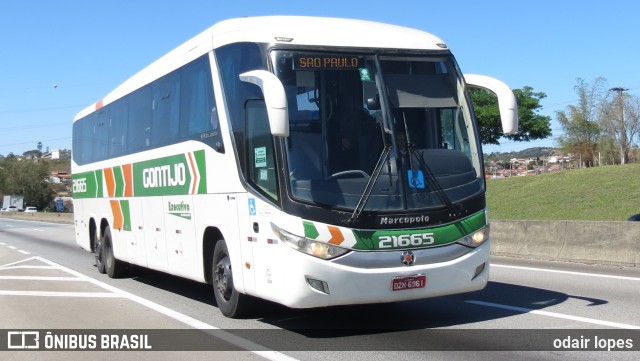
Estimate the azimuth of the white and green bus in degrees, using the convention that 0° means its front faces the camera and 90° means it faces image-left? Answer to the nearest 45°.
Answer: approximately 315°
